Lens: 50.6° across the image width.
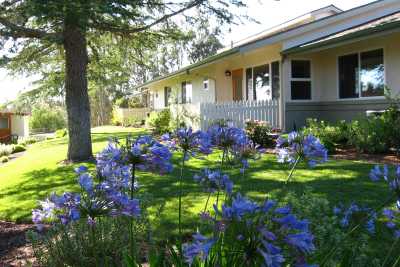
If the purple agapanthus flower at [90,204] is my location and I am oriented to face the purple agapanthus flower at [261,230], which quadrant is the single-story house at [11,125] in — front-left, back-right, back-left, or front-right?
back-left

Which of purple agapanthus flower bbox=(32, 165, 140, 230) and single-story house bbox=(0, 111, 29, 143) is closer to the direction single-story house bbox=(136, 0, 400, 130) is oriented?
the purple agapanthus flower

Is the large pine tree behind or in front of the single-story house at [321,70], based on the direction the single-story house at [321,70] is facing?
in front

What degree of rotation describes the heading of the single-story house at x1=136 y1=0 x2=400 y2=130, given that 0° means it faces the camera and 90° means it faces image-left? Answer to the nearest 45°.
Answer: approximately 45°

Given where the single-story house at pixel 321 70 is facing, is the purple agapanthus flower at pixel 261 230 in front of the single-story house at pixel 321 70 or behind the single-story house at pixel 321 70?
in front

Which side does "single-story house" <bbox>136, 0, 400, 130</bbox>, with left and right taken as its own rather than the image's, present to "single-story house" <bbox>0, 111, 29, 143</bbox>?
right

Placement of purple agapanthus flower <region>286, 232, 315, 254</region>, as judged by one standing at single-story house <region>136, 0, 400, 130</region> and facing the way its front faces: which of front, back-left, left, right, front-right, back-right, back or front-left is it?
front-left

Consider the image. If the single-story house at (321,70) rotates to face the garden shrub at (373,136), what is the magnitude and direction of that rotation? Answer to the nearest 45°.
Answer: approximately 45° to its left

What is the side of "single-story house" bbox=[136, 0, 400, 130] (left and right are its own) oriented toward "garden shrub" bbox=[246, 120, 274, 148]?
front
